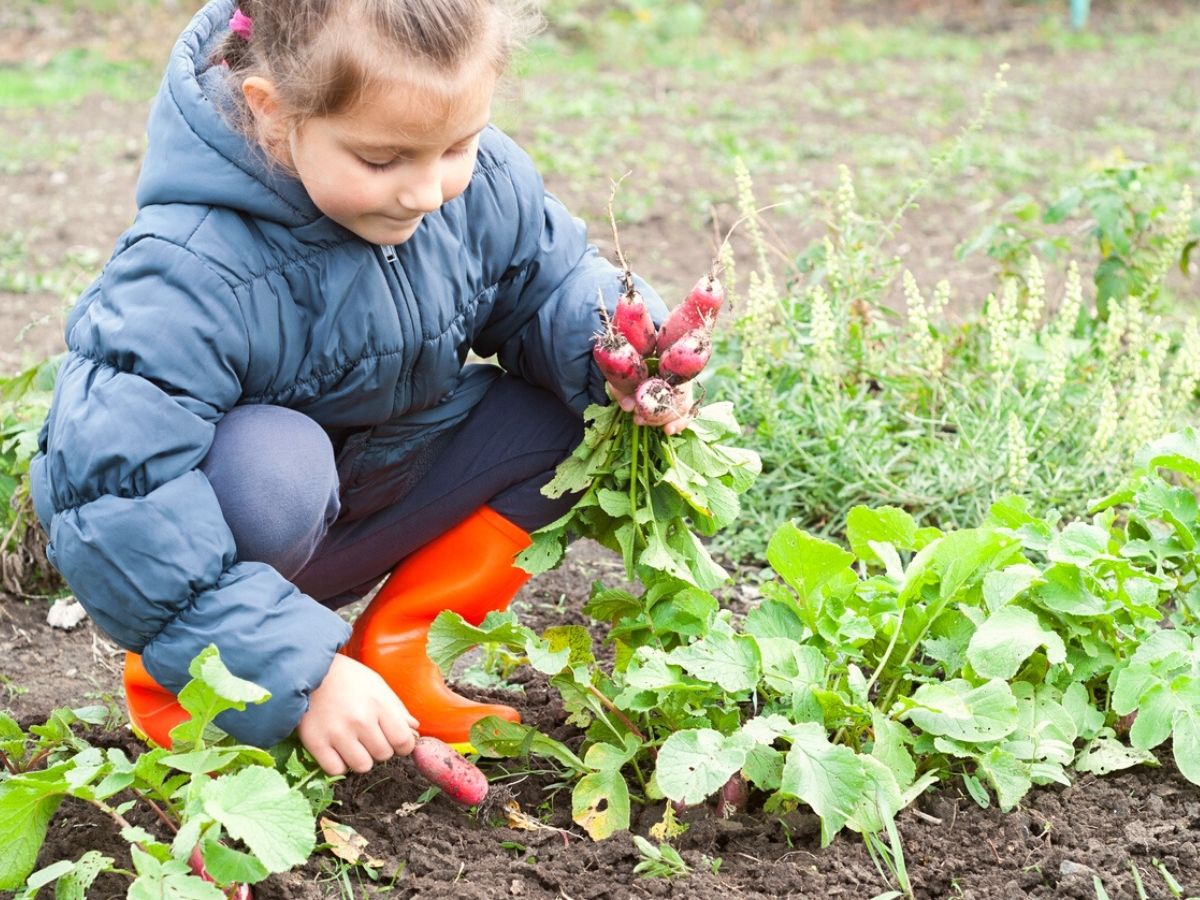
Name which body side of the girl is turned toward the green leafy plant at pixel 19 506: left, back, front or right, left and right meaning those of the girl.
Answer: back

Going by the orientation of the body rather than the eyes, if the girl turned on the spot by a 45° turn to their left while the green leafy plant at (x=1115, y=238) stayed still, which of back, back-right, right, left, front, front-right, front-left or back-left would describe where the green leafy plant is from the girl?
front-left

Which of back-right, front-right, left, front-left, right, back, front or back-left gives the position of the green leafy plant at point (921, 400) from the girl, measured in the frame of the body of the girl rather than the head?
left

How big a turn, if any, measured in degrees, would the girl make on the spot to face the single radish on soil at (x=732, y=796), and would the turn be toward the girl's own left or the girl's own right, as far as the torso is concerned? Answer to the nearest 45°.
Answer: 0° — they already face it

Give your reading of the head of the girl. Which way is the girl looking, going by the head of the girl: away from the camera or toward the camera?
toward the camera

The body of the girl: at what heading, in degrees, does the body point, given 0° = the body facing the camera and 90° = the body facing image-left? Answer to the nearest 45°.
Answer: approximately 315°
